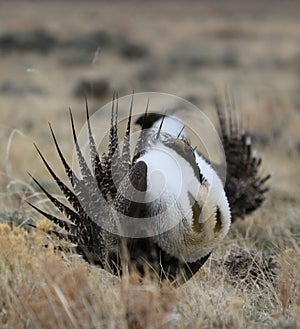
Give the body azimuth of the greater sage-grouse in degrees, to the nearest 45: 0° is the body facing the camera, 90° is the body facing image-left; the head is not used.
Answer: approximately 315°
